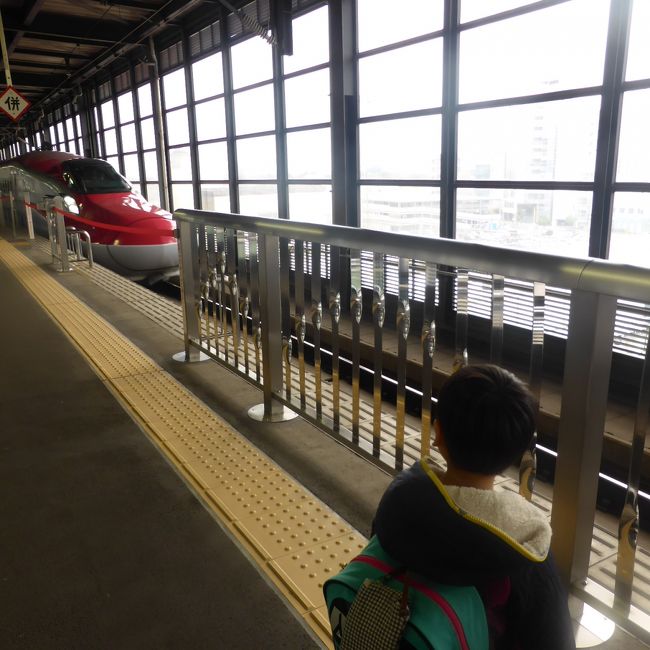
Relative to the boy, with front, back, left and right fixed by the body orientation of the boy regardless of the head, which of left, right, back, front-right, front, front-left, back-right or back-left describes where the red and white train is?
left

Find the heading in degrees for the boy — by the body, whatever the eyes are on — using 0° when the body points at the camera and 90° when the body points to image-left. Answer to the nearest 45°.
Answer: approximately 225°

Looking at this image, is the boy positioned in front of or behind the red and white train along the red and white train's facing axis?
in front

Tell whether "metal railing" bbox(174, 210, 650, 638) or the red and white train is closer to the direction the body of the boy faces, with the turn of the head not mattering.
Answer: the metal railing

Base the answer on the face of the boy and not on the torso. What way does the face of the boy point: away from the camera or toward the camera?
away from the camera

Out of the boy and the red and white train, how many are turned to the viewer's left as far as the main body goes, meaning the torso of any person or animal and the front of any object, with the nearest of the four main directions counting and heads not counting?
0

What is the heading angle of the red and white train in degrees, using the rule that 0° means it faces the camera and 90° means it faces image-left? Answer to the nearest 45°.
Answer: approximately 315°

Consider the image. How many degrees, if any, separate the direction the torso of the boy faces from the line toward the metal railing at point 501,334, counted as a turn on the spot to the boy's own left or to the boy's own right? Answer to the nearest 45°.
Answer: approximately 45° to the boy's own left

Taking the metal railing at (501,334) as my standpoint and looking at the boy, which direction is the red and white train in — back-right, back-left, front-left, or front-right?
back-right
